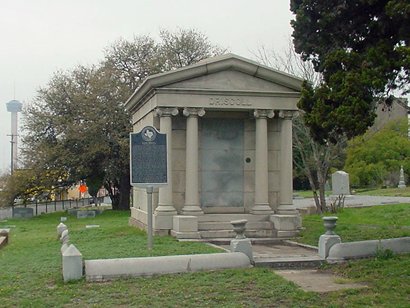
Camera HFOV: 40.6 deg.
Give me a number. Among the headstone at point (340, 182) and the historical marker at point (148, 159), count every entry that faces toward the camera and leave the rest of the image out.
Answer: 2

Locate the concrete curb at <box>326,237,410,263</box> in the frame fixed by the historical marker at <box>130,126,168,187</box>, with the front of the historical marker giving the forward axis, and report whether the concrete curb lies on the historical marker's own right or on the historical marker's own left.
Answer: on the historical marker's own left

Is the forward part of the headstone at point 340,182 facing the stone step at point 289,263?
yes

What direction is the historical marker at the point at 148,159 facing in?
toward the camera

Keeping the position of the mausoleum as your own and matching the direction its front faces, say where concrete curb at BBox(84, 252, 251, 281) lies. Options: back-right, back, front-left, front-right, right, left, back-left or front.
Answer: front

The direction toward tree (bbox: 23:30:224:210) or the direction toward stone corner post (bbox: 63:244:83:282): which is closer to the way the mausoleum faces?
the stone corner post

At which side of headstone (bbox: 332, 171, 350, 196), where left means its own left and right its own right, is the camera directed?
front

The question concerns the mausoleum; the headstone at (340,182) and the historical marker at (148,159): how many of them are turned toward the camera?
3

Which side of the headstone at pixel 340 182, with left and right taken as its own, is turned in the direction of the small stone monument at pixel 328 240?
front

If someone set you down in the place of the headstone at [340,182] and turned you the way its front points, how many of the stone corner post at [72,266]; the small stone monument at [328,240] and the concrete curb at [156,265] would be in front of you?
3

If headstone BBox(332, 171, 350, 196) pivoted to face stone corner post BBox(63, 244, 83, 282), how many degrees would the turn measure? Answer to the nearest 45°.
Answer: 0° — it already faces it

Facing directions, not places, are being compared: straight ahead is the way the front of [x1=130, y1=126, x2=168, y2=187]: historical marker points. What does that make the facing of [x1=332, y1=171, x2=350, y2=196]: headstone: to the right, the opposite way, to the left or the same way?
the same way

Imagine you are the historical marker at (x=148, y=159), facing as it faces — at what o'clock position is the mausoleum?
The mausoleum is roughly at 7 o'clock from the historical marker.
